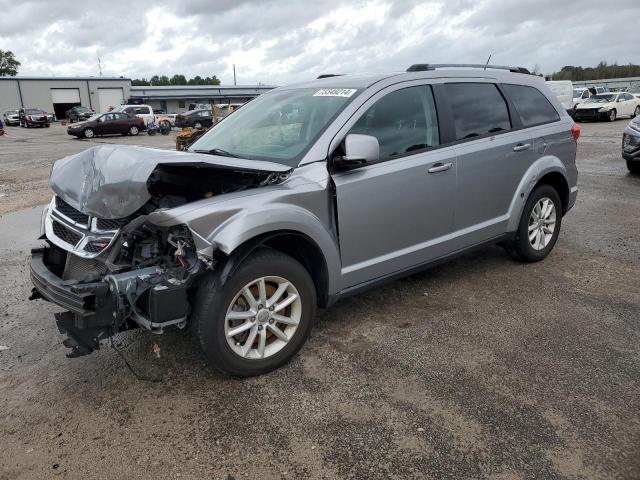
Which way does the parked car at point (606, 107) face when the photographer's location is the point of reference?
facing the viewer and to the left of the viewer

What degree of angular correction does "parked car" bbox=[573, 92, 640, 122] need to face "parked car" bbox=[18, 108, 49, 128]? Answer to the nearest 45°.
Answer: approximately 45° to its right

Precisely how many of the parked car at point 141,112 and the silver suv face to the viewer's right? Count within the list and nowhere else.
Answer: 0

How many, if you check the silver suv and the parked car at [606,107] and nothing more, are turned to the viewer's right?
0

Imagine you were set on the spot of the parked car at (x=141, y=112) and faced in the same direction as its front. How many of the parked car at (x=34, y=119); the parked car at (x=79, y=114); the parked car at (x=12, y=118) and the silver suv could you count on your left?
1

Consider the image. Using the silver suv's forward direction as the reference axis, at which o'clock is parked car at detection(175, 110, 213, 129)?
The parked car is roughly at 4 o'clock from the silver suv.

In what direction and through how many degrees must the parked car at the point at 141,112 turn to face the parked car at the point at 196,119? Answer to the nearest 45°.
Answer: approximately 180°

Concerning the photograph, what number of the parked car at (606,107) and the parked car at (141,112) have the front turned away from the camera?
0

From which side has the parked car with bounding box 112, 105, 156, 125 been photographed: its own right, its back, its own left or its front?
left

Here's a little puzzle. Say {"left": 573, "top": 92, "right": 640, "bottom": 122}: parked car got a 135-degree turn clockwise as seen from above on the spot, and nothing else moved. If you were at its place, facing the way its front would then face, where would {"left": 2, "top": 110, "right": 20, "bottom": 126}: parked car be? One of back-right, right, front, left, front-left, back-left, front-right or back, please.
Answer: left

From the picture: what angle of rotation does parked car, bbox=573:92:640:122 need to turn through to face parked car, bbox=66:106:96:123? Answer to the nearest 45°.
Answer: approximately 45° to its right

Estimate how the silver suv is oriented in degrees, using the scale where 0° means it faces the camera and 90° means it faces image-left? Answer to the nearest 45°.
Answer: approximately 45°

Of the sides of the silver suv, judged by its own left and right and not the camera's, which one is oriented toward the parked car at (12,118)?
right

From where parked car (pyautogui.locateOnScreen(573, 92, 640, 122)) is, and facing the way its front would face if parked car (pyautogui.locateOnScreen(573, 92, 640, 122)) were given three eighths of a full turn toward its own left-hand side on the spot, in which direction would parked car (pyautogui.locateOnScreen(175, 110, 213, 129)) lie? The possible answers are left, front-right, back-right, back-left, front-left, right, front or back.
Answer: back

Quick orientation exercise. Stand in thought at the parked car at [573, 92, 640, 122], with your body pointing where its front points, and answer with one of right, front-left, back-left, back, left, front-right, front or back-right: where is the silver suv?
front-left
